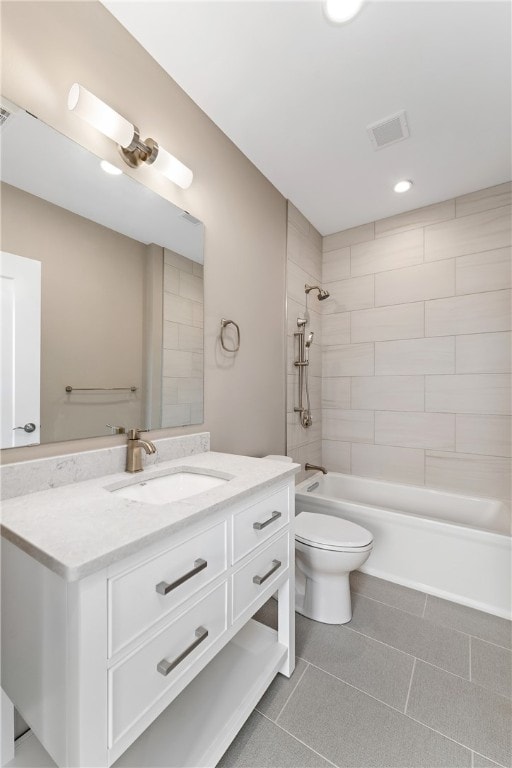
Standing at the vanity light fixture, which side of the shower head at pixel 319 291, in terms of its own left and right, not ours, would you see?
right

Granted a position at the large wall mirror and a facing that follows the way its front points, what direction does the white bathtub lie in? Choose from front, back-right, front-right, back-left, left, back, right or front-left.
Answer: front-left

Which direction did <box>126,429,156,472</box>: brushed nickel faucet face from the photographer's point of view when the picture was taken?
facing the viewer and to the right of the viewer

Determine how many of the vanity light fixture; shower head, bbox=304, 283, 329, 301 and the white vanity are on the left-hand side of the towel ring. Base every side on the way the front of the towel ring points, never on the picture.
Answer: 1

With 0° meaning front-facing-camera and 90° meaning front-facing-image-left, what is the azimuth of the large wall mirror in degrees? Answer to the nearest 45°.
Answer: approximately 315°

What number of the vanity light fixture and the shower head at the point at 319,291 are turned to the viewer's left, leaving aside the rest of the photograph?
0

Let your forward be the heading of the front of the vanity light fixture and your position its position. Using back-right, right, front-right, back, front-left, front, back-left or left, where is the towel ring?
left

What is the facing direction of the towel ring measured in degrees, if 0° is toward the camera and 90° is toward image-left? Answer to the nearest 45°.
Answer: approximately 315°

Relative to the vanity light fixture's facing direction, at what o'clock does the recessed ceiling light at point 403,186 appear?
The recessed ceiling light is roughly at 10 o'clock from the vanity light fixture.

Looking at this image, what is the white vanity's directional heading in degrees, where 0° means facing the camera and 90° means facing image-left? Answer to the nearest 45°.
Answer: approximately 315°

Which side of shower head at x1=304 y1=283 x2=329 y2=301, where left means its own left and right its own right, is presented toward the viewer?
right
